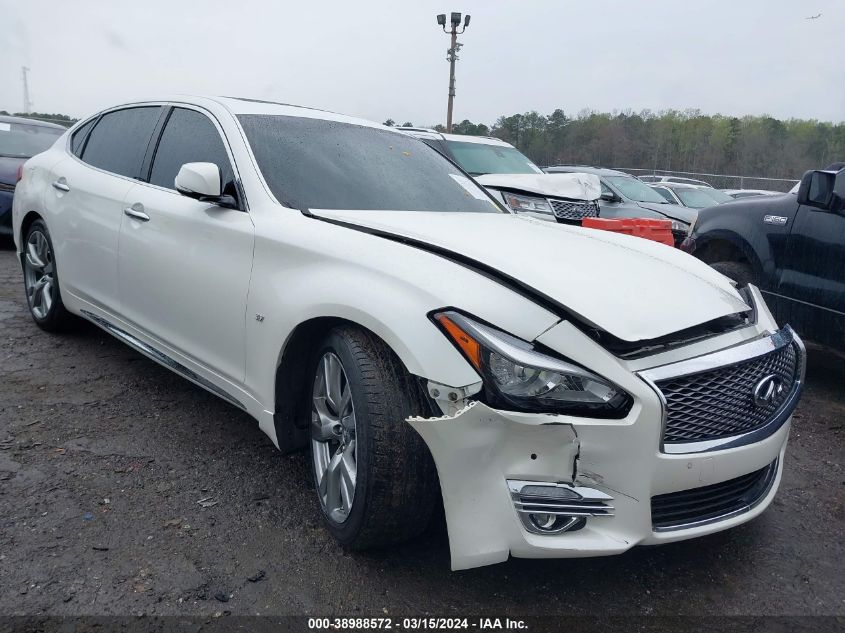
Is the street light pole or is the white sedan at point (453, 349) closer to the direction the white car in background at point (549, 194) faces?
the white sedan

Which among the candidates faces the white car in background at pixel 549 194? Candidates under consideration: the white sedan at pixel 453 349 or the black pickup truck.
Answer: the black pickup truck

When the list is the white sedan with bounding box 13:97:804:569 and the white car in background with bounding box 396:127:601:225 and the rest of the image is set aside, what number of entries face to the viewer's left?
0

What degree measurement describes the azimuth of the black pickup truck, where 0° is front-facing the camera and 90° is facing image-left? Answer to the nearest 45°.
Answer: approximately 135°

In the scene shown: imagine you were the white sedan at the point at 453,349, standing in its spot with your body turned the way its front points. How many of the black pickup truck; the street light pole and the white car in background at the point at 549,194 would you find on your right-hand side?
0

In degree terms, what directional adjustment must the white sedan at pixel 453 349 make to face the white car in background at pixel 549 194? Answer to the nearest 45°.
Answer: approximately 135° to its left

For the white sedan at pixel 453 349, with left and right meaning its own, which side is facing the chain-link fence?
left

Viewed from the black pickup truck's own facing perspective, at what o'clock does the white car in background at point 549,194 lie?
The white car in background is roughly at 12 o'clock from the black pickup truck.

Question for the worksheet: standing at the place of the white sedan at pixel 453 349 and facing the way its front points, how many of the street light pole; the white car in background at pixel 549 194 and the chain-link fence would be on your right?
0

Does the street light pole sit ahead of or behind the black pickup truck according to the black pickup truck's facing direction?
ahead

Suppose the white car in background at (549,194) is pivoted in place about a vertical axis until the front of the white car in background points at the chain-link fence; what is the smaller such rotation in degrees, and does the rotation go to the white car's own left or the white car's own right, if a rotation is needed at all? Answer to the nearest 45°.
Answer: approximately 135° to the white car's own left

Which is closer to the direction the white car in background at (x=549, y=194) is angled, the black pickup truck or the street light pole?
the black pickup truck

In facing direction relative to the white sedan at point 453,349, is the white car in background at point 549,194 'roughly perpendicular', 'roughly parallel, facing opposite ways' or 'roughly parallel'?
roughly parallel

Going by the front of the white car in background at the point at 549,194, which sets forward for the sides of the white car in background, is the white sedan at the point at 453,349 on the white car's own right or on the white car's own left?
on the white car's own right

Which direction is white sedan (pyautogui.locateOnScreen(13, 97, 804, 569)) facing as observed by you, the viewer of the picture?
facing the viewer and to the right of the viewer

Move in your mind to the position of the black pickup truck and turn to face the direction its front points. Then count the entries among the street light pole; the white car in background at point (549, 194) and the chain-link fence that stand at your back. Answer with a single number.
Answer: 0

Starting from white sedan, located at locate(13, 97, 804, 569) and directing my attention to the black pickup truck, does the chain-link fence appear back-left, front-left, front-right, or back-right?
front-left

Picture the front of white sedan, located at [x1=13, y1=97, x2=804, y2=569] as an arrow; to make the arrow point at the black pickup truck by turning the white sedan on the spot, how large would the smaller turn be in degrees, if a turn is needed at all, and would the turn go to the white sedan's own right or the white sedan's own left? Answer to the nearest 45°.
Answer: approximately 90° to the white sedan's own left
